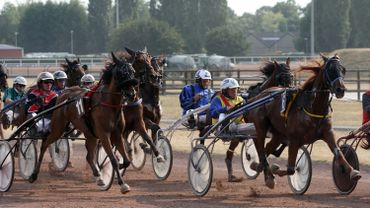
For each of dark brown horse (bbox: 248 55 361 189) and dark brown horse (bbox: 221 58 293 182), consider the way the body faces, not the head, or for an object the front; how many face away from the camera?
0

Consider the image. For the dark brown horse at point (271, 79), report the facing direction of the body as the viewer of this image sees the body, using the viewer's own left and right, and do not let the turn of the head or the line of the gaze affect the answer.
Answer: facing to the right of the viewer

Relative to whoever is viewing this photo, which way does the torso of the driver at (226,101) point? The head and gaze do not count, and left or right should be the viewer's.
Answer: facing the viewer and to the right of the viewer

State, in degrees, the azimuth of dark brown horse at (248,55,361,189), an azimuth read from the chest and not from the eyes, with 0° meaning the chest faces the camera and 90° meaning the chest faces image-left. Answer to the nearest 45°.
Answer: approximately 315°

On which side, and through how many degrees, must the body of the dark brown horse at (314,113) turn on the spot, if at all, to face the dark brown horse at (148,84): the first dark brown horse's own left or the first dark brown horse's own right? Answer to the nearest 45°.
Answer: approximately 180°

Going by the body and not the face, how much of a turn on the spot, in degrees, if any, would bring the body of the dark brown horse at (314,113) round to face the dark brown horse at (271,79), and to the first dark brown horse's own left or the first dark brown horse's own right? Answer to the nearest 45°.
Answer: approximately 135° to the first dark brown horse's own left

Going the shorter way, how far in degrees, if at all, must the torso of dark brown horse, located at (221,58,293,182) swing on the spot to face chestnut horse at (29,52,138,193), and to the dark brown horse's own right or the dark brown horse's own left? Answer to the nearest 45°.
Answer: approximately 135° to the dark brown horse's own right
